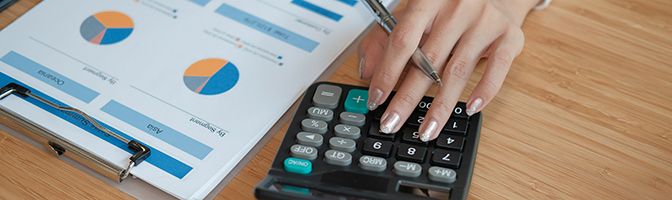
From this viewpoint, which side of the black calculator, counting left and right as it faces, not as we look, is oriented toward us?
back
